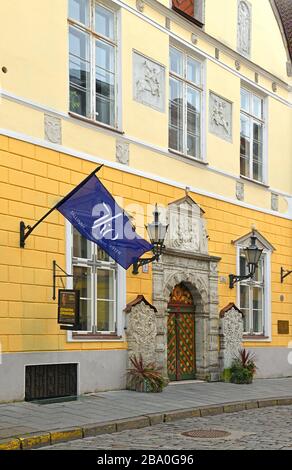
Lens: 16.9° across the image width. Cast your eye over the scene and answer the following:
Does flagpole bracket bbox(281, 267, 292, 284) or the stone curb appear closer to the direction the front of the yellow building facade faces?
the stone curb
